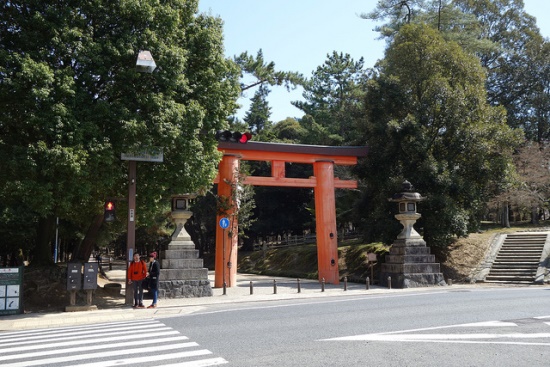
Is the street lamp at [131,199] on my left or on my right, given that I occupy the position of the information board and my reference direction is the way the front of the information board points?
on my left

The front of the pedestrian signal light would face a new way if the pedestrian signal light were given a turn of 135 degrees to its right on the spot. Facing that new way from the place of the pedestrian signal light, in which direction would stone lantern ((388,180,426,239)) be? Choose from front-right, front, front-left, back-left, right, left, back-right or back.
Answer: back-right

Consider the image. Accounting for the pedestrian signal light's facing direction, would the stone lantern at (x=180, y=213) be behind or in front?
behind

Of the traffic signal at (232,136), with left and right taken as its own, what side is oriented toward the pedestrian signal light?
right

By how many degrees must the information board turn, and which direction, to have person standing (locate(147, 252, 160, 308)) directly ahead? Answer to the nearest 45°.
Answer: approximately 90° to its left

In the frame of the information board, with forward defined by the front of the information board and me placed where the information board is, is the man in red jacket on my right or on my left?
on my left

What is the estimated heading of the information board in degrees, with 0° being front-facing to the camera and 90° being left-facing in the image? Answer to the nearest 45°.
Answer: approximately 0°
